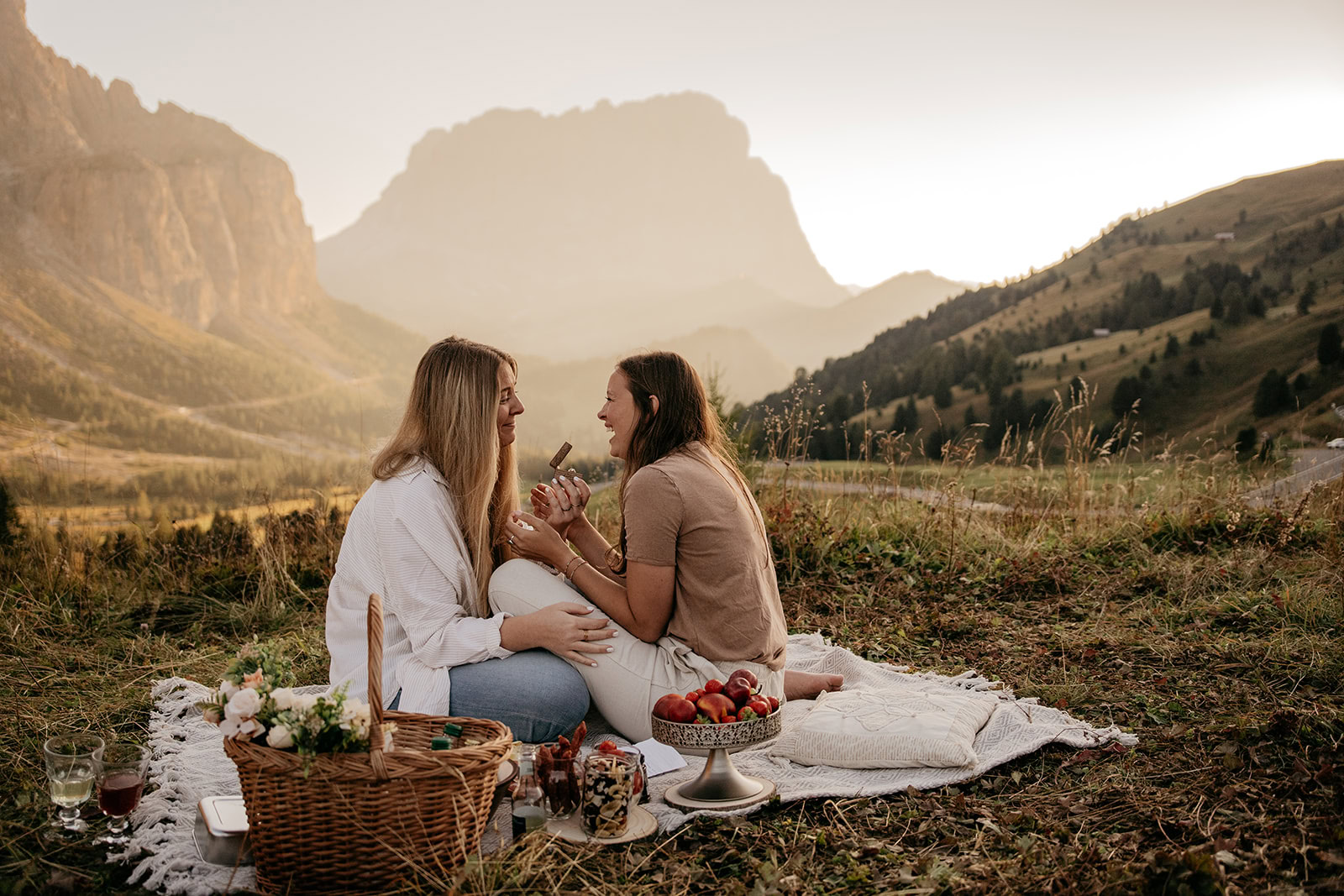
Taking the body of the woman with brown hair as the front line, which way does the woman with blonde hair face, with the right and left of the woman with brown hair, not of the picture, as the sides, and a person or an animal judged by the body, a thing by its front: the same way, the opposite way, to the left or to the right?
the opposite way

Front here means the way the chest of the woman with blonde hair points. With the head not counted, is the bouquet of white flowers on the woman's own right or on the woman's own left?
on the woman's own right

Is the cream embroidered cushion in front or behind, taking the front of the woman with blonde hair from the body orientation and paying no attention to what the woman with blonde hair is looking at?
in front

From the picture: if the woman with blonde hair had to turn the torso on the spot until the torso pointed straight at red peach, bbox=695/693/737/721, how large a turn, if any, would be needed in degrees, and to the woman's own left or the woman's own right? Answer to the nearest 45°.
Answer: approximately 45° to the woman's own right

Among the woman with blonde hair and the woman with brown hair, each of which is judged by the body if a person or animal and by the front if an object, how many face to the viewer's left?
1

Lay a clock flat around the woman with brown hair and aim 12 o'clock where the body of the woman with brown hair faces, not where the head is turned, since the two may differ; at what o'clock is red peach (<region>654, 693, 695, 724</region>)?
The red peach is roughly at 9 o'clock from the woman with brown hair.

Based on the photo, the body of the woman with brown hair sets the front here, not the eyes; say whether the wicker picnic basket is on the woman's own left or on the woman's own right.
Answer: on the woman's own left

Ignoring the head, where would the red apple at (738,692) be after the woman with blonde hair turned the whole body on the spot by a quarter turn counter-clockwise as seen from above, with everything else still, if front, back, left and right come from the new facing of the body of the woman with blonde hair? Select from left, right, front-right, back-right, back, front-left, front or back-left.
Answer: back-right

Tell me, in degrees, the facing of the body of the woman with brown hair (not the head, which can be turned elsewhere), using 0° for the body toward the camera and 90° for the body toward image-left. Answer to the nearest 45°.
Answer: approximately 90°

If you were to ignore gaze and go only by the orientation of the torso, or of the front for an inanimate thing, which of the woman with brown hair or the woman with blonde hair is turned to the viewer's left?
the woman with brown hair

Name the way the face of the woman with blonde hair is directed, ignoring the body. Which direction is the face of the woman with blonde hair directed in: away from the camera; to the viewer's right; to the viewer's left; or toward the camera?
to the viewer's right

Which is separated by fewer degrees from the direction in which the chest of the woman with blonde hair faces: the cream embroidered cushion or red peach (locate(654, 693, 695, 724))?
the cream embroidered cushion

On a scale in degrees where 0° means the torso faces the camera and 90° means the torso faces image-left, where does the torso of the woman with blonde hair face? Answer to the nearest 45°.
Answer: approximately 270°

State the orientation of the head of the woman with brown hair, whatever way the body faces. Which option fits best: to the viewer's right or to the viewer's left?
to the viewer's left

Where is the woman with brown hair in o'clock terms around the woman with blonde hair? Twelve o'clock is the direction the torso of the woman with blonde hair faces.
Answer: The woman with brown hair is roughly at 12 o'clock from the woman with blonde hair.
